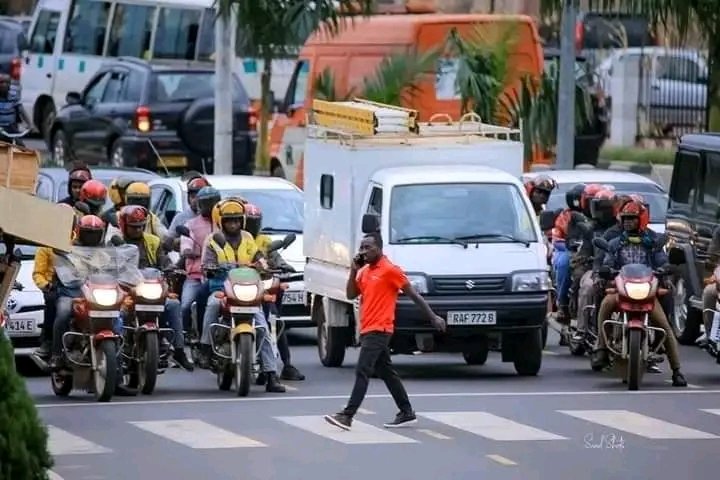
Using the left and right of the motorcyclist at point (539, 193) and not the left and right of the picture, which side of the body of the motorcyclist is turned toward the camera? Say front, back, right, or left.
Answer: front

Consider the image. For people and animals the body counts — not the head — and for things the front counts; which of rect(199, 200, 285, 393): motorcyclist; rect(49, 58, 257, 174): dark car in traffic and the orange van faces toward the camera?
the motorcyclist

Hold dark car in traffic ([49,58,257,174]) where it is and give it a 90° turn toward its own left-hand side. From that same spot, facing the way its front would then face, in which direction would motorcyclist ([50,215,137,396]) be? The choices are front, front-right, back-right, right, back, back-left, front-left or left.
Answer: front-left

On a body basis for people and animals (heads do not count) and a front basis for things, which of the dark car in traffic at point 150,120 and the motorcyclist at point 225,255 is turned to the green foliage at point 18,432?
the motorcyclist

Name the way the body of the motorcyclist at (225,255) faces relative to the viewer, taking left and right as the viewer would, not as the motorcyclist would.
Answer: facing the viewer

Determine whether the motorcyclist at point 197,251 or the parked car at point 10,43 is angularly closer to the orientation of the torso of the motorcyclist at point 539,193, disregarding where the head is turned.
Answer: the motorcyclist

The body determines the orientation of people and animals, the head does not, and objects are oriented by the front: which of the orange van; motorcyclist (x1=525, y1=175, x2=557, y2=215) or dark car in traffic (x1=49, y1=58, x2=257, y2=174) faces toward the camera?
the motorcyclist

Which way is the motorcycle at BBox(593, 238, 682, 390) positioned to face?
toward the camera

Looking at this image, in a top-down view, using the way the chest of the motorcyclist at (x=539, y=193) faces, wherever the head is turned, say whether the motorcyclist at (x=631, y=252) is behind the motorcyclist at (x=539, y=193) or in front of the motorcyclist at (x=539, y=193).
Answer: in front

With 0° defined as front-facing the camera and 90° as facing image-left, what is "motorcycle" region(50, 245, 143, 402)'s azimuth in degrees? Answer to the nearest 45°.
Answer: approximately 315°
